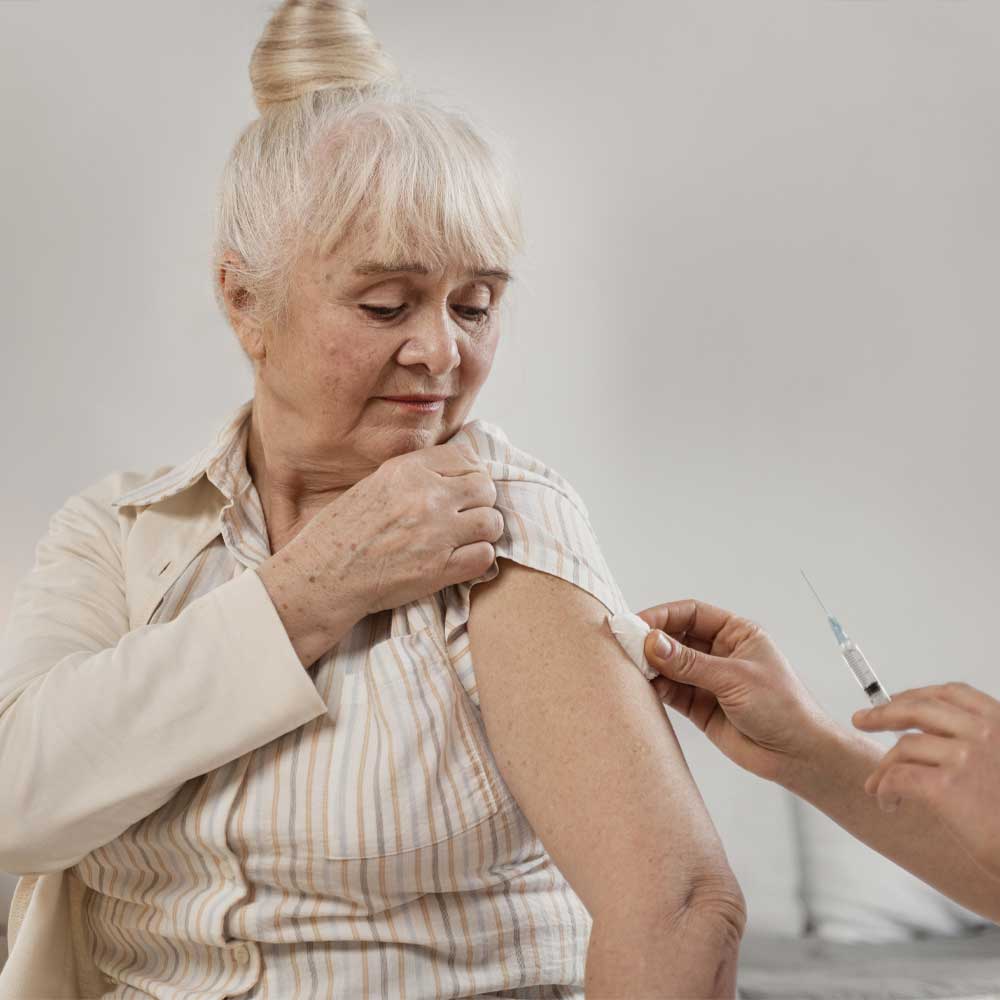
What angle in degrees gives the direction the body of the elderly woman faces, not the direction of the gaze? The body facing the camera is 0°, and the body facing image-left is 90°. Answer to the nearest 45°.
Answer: approximately 45°

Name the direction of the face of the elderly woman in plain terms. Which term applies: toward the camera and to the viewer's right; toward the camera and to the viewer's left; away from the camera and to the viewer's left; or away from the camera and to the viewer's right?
toward the camera and to the viewer's right
